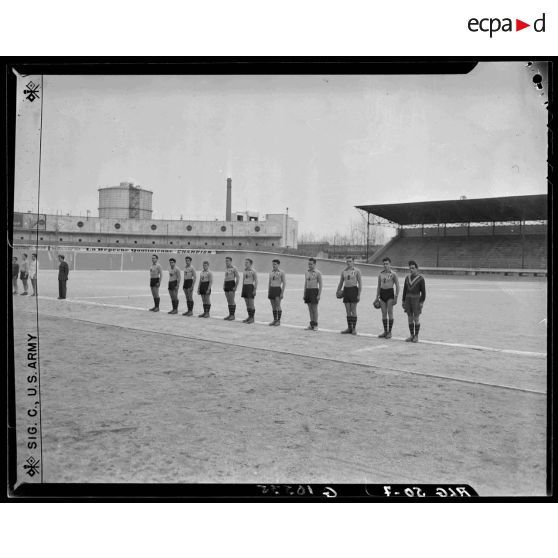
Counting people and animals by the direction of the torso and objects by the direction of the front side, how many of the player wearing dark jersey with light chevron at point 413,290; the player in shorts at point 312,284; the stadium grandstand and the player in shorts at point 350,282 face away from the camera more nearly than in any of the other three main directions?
0

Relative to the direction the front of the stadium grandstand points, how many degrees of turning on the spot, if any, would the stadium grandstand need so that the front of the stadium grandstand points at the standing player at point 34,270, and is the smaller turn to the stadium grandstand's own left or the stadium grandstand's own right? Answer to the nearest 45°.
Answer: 0° — it already faces them

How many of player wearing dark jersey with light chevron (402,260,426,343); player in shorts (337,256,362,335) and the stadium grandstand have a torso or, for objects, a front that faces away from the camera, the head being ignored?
0

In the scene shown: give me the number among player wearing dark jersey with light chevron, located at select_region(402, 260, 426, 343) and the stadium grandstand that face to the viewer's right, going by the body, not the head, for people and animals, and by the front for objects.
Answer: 0

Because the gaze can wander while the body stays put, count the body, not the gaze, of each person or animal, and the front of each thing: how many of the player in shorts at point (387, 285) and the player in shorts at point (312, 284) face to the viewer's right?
0

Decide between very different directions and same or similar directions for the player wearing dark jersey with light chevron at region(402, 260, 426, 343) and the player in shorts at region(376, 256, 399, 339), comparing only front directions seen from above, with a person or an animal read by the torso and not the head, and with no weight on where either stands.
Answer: same or similar directions

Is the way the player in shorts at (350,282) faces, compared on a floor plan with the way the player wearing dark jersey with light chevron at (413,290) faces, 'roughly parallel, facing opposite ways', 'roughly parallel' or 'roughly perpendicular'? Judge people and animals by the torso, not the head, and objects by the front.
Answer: roughly parallel

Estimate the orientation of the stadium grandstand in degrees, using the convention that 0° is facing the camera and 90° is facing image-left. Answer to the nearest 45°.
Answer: approximately 45°
